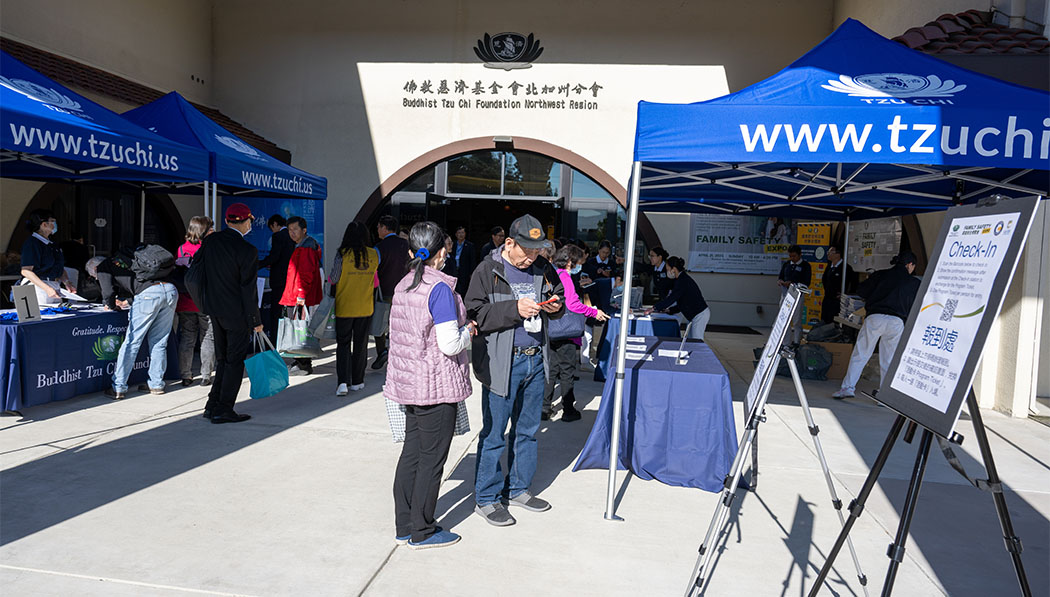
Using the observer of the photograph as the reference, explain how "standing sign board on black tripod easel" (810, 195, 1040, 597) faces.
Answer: facing the viewer and to the left of the viewer

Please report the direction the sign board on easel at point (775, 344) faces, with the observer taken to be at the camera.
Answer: facing to the left of the viewer

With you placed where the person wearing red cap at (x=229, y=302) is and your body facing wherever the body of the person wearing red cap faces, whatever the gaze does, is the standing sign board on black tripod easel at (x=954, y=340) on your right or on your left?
on your right

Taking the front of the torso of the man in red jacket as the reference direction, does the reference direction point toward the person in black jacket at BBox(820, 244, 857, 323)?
no

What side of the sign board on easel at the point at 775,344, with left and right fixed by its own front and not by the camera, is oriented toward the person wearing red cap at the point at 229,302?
front

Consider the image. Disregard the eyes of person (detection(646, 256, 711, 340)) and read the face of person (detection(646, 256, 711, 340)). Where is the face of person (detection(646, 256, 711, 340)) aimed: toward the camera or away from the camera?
toward the camera

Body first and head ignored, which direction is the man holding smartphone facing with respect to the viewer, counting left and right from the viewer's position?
facing the viewer and to the right of the viewer

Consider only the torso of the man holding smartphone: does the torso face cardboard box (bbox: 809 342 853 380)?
no

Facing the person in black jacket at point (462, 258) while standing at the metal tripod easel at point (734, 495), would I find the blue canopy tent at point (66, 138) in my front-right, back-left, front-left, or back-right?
front-left

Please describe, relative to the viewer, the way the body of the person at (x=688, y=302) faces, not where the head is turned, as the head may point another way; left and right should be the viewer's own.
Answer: facing to the left of the viewer
